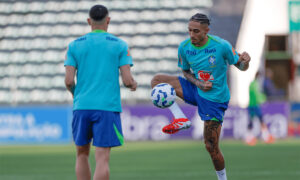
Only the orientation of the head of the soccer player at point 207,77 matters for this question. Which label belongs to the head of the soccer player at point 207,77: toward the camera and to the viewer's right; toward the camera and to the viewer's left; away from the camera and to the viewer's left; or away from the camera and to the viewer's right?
toward the camera and to the viewer's left

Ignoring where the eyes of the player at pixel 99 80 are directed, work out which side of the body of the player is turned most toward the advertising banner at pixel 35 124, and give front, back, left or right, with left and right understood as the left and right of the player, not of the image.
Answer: front

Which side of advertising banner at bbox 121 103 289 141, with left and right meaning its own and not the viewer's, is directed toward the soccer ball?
front

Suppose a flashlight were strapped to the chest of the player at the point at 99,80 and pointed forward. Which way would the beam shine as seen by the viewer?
away from the camera

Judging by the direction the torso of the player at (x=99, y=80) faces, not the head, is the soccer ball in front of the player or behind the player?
in front

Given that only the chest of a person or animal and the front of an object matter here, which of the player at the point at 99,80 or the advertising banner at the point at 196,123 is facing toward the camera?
the advertising banner

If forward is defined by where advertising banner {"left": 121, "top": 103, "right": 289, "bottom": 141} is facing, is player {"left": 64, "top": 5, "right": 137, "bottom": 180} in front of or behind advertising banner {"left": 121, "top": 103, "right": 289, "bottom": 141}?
in front

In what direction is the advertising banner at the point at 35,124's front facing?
toward the camera

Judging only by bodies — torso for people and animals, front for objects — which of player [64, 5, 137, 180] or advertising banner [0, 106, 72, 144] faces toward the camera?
the advertising banner

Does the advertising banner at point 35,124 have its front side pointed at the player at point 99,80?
yes

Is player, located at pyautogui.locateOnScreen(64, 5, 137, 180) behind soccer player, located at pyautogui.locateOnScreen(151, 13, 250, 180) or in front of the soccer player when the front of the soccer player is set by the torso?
in front

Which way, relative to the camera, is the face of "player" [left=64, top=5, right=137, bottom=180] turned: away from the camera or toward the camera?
away from the camera

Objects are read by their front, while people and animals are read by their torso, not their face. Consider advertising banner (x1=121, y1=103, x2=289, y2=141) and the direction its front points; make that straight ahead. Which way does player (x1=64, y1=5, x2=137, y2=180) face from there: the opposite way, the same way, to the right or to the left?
the opposite way

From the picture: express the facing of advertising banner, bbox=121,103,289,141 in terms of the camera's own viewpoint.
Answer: facing the viewer

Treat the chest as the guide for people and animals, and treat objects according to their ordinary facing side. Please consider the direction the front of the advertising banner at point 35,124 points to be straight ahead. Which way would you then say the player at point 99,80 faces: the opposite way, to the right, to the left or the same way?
the opposite way

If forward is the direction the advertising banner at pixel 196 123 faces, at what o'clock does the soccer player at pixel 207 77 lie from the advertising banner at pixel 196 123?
The soccer player is roughly at 12 o'clock from the advertising banner.

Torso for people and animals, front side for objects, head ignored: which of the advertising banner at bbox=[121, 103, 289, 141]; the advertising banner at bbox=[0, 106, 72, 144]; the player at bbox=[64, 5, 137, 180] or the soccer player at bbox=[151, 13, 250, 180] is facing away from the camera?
the player
